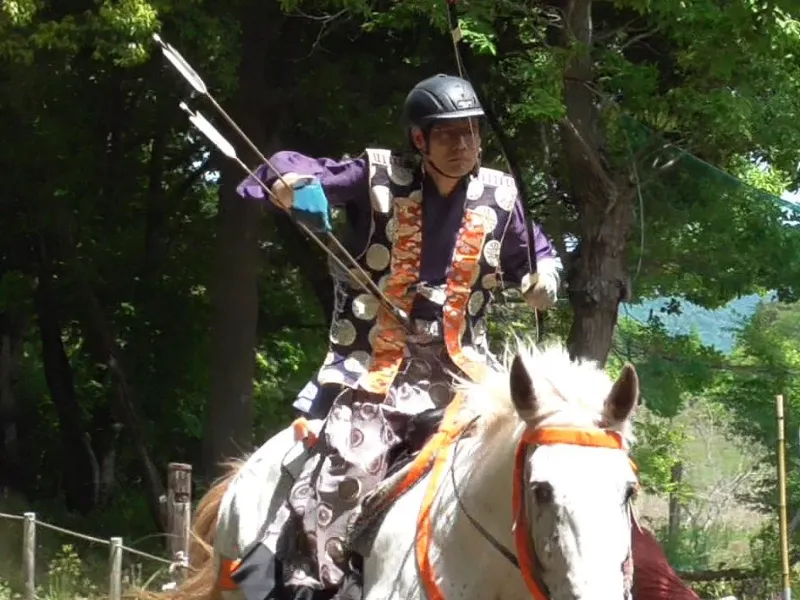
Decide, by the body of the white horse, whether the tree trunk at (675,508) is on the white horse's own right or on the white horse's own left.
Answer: on the white horse's own left

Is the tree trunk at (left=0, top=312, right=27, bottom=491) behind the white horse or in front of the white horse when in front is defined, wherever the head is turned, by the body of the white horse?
behind

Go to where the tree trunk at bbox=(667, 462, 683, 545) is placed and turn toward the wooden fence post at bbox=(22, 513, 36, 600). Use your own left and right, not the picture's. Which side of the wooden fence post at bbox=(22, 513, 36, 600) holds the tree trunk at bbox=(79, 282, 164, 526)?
right

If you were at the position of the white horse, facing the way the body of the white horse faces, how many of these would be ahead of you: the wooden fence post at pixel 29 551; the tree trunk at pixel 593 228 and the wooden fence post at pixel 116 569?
0

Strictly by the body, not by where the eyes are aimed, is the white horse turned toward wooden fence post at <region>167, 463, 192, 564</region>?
no

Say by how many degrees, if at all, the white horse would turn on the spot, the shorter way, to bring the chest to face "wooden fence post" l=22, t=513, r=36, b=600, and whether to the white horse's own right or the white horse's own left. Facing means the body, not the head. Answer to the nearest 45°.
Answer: approximately 180°

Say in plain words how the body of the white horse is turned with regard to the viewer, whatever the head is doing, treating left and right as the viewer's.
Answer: facing the viewer and to the right of the viewer

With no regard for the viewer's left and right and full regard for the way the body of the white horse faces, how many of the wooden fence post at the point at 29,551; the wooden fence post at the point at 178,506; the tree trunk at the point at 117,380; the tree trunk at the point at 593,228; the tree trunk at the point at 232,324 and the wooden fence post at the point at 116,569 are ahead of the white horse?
0

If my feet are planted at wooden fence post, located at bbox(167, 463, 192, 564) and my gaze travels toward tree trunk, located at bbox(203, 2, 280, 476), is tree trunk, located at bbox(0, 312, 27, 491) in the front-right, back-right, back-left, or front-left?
front-left

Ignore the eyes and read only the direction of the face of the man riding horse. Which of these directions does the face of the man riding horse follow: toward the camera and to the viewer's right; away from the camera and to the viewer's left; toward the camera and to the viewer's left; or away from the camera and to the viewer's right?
toward the camera and to the viewer's right

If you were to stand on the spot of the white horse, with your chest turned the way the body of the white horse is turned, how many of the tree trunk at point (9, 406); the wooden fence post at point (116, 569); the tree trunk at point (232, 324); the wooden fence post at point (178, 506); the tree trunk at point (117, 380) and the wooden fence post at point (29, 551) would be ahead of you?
0

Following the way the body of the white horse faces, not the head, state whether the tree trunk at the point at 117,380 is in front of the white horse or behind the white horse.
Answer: behind

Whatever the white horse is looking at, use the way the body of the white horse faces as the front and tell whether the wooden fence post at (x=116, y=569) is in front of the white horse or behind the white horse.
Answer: behind

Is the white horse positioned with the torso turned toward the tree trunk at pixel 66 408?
no

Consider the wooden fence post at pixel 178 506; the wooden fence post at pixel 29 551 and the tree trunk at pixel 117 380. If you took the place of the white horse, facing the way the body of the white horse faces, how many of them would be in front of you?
0
